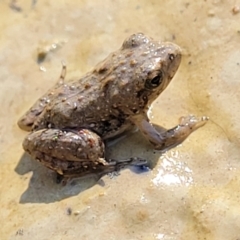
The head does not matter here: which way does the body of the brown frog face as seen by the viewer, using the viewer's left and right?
facing away from the viewer and to the right of the viewer
